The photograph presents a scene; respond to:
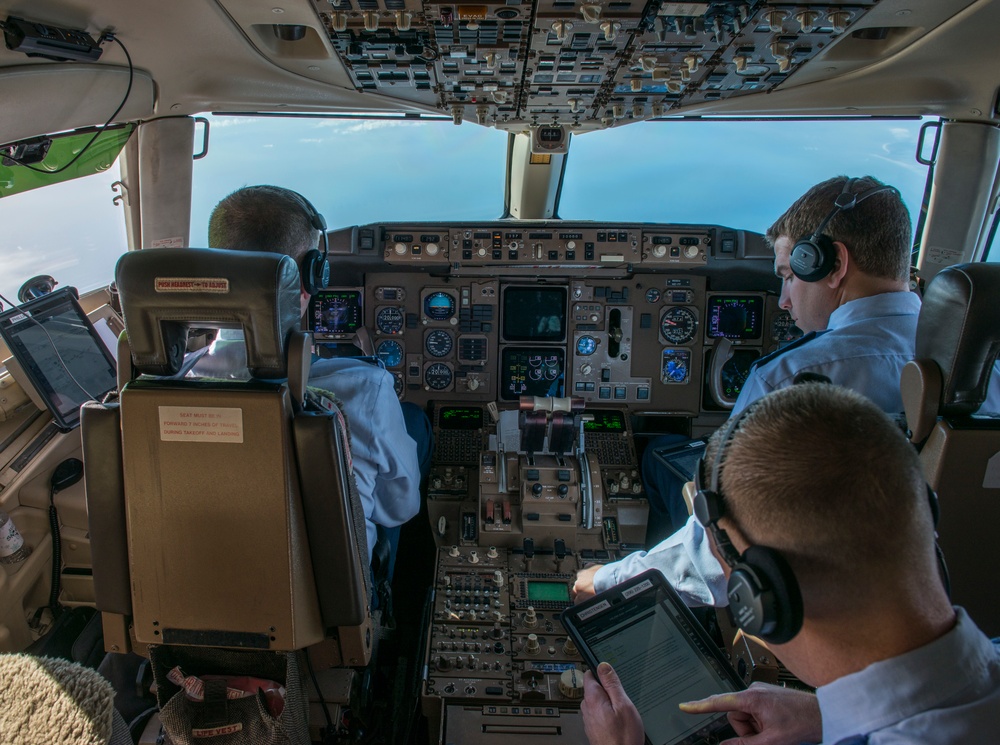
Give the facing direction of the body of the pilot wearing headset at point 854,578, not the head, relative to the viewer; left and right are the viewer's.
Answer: facing away from the viewer and to the left of the viewer

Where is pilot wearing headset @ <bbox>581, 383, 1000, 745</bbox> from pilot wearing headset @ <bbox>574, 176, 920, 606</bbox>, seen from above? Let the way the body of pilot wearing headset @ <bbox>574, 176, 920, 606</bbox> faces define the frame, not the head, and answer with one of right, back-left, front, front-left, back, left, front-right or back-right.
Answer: back-left

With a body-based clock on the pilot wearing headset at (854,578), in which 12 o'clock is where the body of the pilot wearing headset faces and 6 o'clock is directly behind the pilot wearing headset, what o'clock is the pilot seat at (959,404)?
The pilot seat is roughly at 2 o'clock from the pilot wearing headset.

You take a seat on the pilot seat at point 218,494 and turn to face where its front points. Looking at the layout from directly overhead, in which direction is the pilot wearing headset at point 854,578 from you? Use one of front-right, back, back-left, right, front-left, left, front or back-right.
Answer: back-right

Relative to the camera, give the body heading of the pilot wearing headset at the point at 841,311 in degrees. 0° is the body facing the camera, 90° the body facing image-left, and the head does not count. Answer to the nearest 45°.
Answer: approximately 135°

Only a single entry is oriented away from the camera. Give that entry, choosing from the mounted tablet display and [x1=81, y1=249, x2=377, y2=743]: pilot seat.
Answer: the pilot seat

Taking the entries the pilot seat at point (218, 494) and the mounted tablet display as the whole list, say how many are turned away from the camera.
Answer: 1

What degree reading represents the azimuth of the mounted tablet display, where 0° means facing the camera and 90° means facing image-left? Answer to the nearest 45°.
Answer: approximately 315°

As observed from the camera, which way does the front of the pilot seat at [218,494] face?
facing away from the viewer
